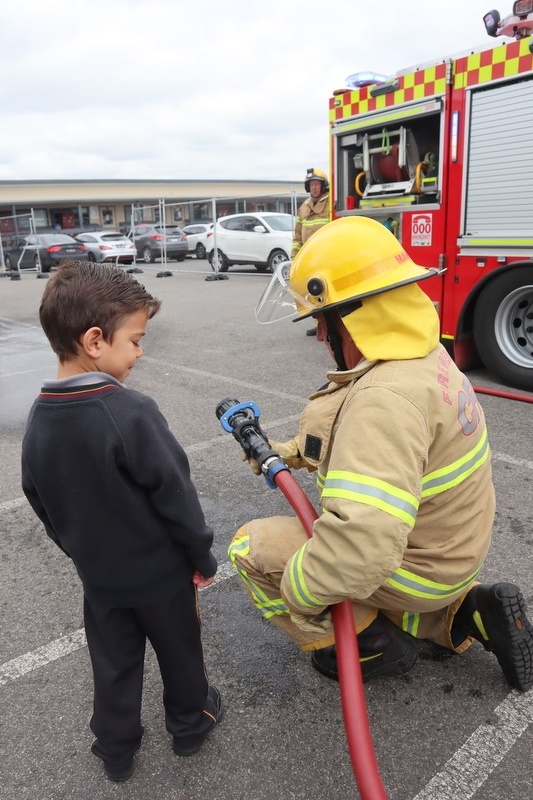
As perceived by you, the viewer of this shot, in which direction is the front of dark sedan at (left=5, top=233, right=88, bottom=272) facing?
facing away from the viewer and to the left of the viewer

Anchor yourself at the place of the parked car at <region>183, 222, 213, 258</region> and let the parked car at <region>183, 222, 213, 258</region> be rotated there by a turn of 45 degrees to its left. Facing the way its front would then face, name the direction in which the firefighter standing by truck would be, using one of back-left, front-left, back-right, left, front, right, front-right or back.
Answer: left

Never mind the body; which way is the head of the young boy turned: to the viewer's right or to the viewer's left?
to the viewer's right

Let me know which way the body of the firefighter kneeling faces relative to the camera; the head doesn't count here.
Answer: to the viewer's left

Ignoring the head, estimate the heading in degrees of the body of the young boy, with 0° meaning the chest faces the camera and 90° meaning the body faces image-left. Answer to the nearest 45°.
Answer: approximately 225°

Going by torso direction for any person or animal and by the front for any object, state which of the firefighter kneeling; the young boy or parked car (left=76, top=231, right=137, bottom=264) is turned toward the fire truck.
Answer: the young boy

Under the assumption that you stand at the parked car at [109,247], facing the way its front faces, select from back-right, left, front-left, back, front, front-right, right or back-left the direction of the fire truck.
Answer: back-left

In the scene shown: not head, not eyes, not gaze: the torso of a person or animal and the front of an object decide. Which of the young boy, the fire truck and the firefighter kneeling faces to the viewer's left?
the firefighter kneeling

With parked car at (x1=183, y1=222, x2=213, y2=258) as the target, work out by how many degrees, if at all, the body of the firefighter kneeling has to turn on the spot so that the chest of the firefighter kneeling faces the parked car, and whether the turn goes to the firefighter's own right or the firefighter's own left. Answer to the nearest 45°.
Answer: approximately 90° to the firefighter's own right

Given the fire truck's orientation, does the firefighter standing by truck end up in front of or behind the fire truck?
behind

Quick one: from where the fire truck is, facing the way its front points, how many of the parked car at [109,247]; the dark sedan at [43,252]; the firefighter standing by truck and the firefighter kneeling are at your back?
3
